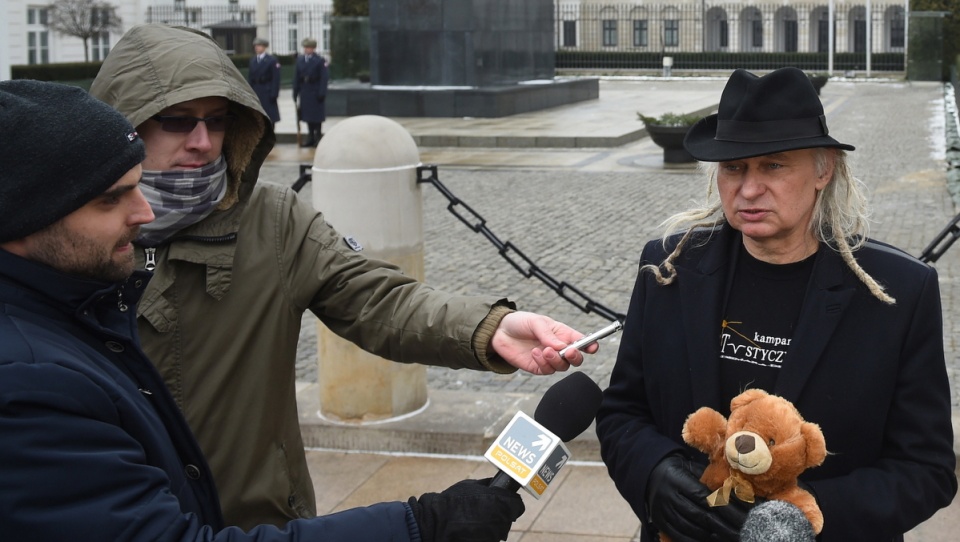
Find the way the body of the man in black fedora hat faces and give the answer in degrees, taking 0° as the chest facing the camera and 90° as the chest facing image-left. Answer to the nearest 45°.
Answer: approximately 45°

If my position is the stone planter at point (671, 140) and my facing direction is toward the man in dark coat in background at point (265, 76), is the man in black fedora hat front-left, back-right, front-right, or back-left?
back-left

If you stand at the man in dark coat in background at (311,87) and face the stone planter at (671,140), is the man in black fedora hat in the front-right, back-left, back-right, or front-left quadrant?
front-right

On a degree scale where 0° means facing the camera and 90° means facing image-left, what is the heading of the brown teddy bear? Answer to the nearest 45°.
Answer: approximately 45°

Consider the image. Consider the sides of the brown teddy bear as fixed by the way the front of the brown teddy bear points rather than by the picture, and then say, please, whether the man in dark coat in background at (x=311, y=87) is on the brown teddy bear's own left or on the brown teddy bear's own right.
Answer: on the brown teddy bear's own right

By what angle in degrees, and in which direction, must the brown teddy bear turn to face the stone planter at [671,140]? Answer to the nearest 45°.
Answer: approximately 135° to its right

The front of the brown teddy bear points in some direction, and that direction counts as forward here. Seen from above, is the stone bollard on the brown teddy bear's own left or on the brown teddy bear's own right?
on the brown teddy bear's own right

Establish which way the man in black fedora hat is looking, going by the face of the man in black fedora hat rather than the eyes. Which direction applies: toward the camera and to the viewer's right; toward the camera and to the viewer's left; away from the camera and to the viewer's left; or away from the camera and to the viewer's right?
toward the camera and to the viewer's left

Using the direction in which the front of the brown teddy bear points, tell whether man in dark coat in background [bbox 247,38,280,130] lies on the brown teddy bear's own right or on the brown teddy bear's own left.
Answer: on the brown teddy bear's own right
